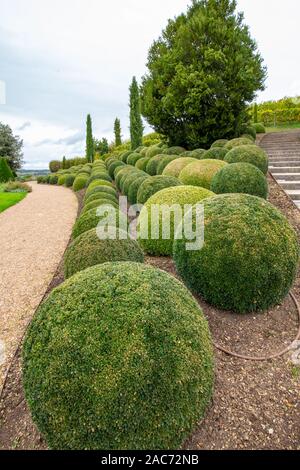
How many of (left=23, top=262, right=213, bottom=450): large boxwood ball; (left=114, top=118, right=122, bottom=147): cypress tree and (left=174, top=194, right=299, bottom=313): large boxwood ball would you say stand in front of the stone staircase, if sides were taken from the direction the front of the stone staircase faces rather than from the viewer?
2

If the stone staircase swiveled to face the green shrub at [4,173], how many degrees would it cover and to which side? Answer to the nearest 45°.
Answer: approximately 90° to its right

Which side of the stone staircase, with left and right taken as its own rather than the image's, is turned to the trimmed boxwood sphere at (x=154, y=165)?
right

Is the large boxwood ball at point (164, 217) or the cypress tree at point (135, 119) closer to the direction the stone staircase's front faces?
the large boxwood ball

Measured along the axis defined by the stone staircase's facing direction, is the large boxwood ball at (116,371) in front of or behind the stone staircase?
in front

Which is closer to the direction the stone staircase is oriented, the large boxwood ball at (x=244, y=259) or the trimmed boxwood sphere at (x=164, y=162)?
the large boxwood ball

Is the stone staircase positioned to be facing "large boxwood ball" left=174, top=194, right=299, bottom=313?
yes

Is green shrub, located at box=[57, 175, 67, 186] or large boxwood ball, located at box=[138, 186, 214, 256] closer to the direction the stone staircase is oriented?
the large boxwood ball

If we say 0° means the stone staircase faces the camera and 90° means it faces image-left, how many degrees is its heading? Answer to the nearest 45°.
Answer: approximately 0°

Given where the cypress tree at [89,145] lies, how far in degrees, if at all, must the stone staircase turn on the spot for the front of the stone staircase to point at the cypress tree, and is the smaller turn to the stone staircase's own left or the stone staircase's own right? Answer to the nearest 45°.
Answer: approximately 135° to the stone staircase's own right
